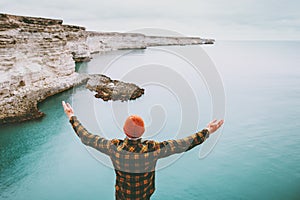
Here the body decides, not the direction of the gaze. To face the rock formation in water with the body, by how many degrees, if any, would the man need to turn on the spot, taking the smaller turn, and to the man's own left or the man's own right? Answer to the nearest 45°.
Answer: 0° — they already face it

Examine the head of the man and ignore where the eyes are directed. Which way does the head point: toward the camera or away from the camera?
away from the camera

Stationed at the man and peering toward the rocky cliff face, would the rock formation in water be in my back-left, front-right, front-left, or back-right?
front-right

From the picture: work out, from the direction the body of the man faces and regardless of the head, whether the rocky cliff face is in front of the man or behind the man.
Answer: in front

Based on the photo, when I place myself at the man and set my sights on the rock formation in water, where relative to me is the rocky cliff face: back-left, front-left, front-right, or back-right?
front-left

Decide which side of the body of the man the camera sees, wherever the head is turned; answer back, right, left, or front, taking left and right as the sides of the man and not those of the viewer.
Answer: back
